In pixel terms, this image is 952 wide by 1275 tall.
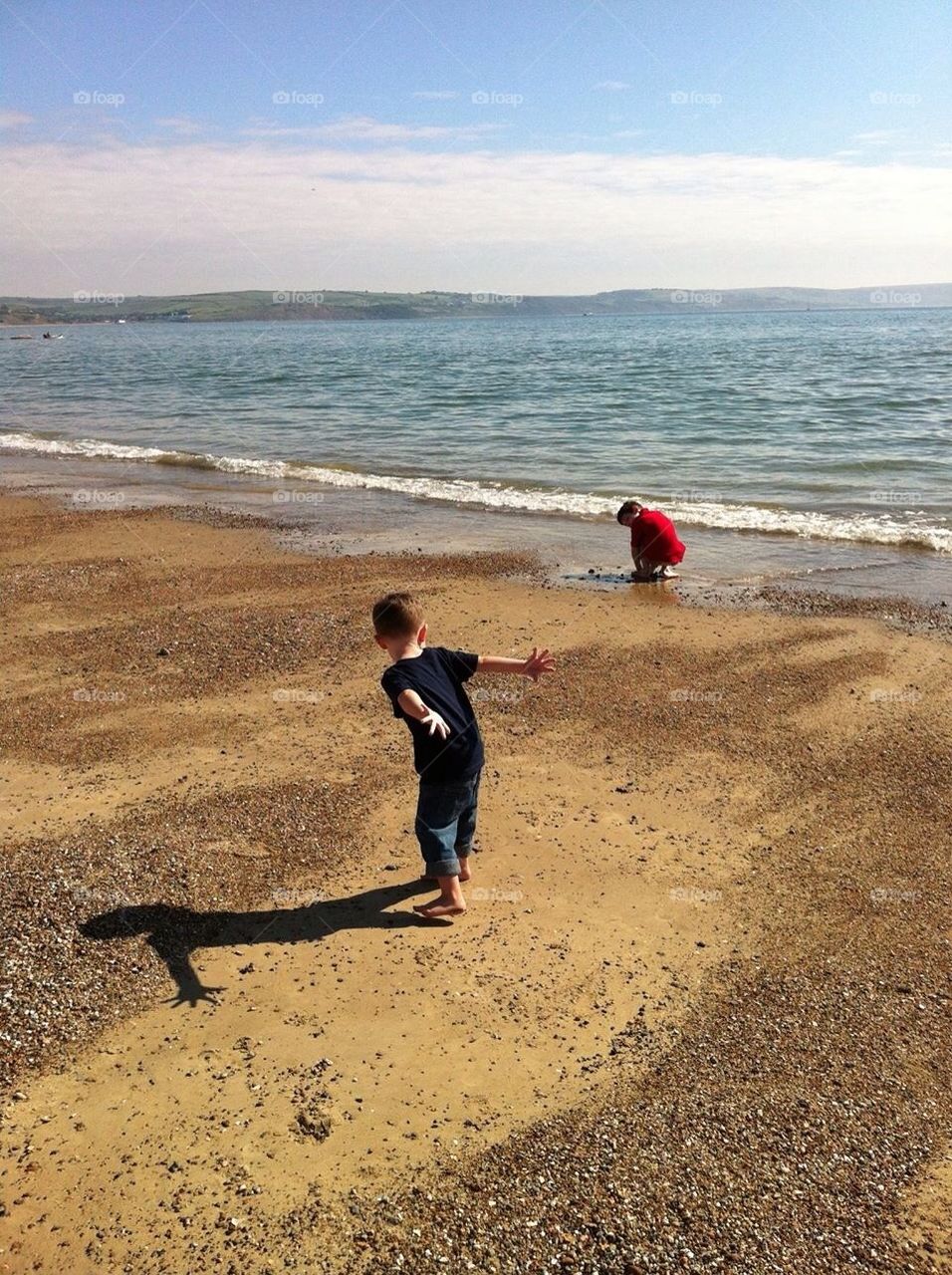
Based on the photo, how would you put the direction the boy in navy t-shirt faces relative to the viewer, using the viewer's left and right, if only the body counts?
facing away from the viewer and to the left of the viewer

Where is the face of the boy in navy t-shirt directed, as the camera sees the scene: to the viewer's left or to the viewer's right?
to the viewer's left
